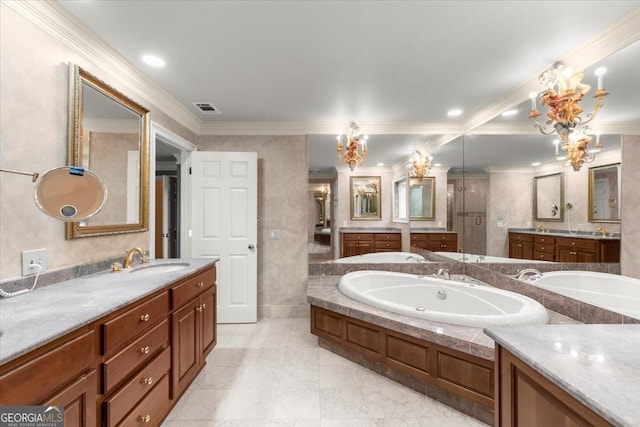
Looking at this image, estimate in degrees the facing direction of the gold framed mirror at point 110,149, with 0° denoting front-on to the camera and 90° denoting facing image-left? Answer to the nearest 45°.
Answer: approximately 315°

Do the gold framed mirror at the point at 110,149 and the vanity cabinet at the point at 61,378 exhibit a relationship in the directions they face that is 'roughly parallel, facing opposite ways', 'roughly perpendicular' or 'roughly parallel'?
roughly parallel

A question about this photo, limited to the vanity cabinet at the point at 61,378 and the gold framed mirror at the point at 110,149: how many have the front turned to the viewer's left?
0

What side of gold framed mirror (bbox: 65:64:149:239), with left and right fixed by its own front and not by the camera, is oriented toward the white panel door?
left

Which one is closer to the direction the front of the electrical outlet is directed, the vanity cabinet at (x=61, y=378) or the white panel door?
the vanity cabinet

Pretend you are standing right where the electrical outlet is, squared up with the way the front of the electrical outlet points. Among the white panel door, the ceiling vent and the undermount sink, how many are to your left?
3

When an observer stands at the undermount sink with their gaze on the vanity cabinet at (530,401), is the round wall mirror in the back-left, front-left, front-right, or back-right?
front-right

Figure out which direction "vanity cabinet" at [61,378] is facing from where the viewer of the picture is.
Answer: facing the viewer and to the right of the viewer

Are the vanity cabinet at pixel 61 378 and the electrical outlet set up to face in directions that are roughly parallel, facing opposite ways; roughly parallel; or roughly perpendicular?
roughly parallel

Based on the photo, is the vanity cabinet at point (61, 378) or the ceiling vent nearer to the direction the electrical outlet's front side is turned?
the vanity cabinet

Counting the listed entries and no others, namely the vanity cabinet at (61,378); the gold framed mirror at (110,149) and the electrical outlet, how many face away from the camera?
0

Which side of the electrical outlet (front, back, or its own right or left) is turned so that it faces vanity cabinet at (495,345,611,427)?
front

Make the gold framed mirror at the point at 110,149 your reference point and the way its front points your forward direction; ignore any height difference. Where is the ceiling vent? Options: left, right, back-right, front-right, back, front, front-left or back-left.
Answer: left
